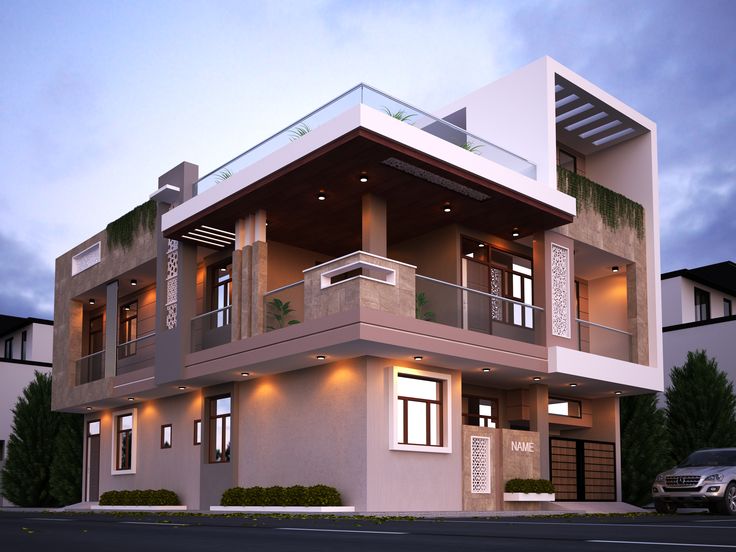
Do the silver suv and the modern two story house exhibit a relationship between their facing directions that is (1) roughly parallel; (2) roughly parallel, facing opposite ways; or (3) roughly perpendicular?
roughly perpendicular

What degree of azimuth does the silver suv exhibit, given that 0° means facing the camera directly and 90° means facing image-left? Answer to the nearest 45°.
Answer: approximately 45°

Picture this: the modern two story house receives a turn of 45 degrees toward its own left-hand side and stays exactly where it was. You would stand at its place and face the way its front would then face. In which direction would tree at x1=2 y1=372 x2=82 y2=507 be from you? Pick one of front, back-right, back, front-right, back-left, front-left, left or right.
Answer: back-left

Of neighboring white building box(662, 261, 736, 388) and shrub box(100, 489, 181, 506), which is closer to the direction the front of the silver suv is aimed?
the shrub

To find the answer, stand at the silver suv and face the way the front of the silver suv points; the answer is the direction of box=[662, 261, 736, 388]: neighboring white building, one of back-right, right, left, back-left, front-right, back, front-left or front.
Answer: back-right

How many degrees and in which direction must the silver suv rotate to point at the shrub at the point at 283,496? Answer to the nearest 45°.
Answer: approximately 45° to its right
